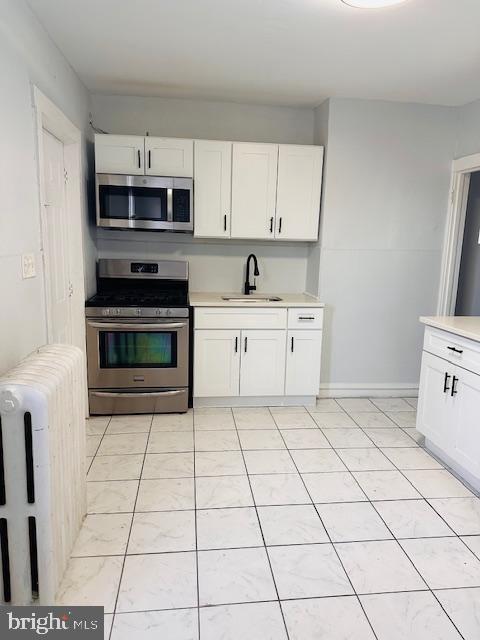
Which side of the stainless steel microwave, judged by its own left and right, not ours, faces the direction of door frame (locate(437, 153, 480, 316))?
left

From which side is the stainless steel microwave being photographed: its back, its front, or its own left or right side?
front

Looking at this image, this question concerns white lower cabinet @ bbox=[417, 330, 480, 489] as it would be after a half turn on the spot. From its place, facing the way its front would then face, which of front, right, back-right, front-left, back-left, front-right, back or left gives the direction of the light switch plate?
back

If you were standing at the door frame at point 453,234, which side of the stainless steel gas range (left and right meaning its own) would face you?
left

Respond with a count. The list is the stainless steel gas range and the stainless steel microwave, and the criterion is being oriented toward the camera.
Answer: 2

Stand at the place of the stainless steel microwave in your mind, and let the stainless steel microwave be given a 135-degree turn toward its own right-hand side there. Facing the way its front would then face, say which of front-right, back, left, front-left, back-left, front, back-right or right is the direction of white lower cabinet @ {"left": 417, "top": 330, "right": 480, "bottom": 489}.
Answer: back

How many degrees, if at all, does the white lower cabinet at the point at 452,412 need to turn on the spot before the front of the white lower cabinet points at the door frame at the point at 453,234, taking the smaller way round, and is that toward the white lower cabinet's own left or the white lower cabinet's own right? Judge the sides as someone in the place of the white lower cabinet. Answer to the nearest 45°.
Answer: approximately 135° to the white lower cabinet's own right

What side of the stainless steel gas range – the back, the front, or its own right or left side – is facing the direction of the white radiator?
front

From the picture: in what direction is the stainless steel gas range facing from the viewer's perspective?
toward the camera

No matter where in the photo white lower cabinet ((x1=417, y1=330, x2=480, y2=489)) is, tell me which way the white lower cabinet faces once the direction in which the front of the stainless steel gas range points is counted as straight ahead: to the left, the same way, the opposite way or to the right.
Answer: to the right

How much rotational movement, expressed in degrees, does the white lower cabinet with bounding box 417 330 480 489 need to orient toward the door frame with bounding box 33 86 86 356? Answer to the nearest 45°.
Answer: approximately 45° to its right
